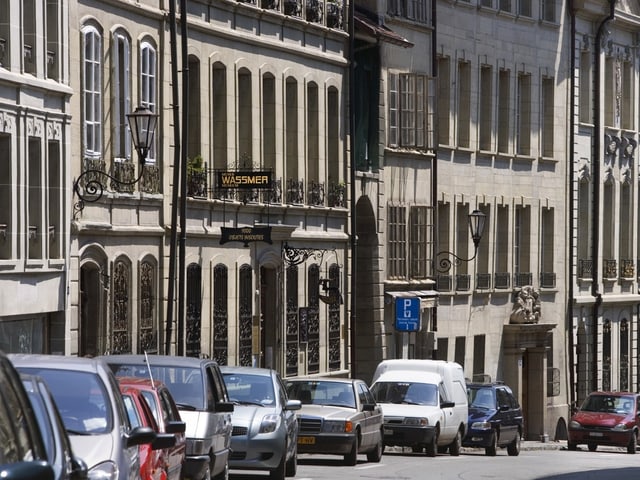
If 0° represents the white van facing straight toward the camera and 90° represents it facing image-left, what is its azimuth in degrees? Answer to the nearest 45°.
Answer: approximately 45°

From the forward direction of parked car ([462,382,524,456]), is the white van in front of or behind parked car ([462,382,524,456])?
in front

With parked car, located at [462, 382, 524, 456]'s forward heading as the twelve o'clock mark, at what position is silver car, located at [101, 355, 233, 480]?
The silver car is roughly at 11 o'clock from the parked car.

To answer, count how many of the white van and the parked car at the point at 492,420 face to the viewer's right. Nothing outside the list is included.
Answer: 0

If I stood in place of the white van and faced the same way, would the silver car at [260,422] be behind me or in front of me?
in front

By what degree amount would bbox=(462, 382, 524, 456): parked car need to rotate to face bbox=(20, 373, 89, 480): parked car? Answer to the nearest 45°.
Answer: approximately 45° to its left

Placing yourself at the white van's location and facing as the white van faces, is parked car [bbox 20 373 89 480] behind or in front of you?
in front

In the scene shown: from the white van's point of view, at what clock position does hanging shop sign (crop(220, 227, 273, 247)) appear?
The hanging shop sign is roughly at 1 o'clock from the white van.
